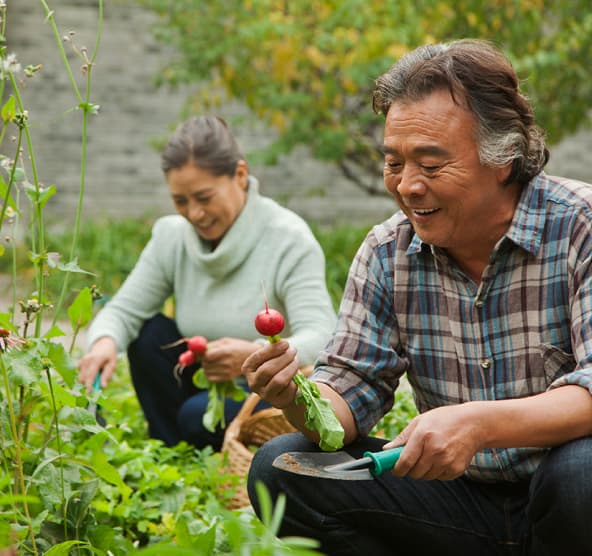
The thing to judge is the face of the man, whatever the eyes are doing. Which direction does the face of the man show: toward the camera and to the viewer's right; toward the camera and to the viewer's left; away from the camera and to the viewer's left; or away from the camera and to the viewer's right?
toward the camera and to the viewer's left

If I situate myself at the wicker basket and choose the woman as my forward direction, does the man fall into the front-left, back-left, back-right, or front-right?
back-right

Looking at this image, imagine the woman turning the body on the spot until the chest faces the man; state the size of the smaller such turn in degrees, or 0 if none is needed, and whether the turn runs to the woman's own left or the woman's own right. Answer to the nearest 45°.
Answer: approximately 45° to the woman's own left

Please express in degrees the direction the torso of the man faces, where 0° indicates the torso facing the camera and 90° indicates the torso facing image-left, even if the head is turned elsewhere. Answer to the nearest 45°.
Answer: approximately 45°

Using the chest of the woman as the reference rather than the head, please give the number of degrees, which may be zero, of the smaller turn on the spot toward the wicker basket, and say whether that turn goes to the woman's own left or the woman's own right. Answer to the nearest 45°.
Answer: approximately 45° to the woman's own left

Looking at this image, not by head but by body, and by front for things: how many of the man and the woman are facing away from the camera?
0

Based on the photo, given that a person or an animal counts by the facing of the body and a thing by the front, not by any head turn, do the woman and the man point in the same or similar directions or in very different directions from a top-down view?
same or similar directions

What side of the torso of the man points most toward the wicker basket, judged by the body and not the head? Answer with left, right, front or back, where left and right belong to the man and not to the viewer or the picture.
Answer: right

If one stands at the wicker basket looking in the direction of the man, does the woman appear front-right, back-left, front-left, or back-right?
back-left

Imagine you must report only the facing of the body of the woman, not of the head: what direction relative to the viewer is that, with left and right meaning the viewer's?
facing the viewer and to the left of the viewer
